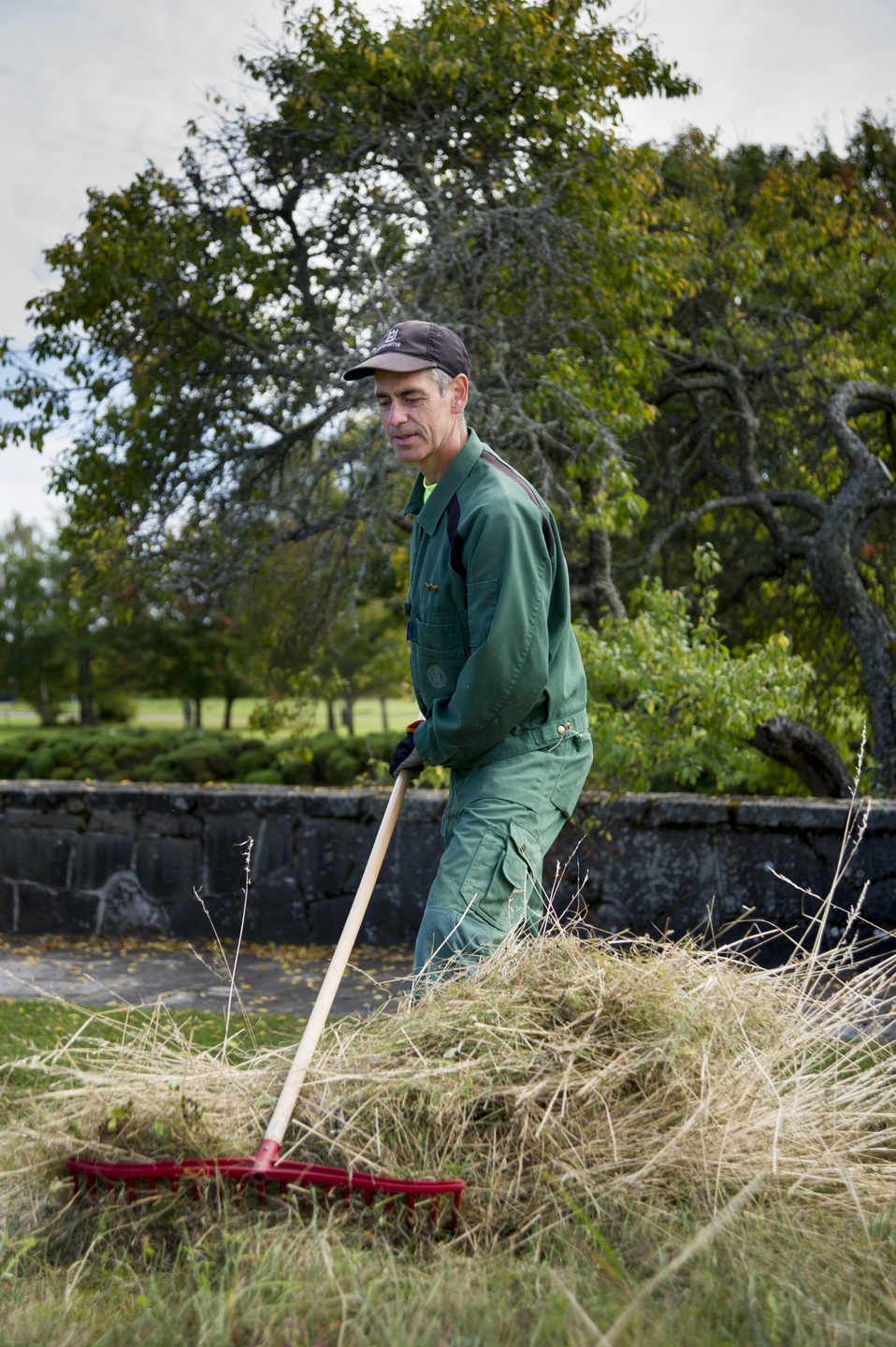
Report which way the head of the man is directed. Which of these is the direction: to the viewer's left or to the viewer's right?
to the viewer's left

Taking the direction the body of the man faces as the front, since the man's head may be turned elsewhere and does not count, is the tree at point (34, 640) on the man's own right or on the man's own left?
on the man's own right

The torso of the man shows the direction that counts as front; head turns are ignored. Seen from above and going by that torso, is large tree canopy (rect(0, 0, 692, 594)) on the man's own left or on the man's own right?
on the man's own right

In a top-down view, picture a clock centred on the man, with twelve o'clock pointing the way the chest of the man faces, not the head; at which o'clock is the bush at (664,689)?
The bush is roughly at 5 o'clock from the man.

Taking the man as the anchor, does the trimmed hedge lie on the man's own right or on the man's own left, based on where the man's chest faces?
on the man's own right

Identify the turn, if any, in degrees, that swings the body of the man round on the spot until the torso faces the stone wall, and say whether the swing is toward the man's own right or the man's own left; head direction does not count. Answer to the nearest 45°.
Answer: approximately 135° to the man's own right

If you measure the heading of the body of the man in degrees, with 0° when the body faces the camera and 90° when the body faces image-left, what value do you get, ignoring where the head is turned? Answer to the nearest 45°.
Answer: approximately 45°
